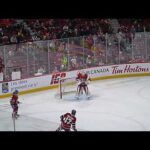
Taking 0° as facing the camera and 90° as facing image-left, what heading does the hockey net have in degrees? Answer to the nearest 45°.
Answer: approximately 315°

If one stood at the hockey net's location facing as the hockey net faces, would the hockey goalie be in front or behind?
in front
